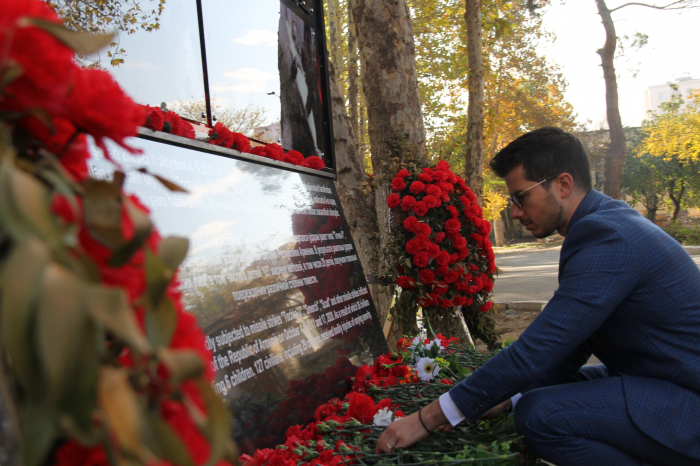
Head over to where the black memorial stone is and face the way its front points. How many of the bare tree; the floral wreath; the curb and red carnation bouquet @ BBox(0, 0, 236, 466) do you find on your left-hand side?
3

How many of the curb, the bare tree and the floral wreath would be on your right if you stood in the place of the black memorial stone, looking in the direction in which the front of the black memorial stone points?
0

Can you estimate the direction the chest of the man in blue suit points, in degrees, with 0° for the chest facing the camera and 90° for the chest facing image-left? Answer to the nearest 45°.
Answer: approximately 90°

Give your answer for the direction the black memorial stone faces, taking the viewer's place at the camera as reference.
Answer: facing the viewer and to the right of the viewer

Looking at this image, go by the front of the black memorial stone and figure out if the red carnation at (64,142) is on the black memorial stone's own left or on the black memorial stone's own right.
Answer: on the black memorial stone's own right

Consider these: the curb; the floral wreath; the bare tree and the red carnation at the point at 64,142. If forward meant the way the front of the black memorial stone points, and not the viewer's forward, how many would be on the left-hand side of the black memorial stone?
3

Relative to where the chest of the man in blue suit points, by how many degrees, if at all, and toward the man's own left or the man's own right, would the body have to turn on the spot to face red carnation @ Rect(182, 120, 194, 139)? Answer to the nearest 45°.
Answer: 0° — they already face it

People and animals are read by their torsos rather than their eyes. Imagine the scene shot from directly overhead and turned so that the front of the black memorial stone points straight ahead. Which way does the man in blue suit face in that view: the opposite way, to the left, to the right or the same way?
the opposite way

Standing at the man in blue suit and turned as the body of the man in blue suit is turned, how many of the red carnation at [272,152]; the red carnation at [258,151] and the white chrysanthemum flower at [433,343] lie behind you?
0

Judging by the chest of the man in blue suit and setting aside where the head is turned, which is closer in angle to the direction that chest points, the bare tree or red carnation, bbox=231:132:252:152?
the red carnation

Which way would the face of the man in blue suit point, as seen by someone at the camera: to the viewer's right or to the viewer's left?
to the viewer's left

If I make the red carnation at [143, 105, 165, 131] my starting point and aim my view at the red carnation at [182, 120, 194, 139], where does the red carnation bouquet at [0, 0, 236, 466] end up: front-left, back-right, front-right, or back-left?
back-right

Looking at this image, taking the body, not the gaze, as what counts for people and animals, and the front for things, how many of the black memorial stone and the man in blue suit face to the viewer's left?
1
